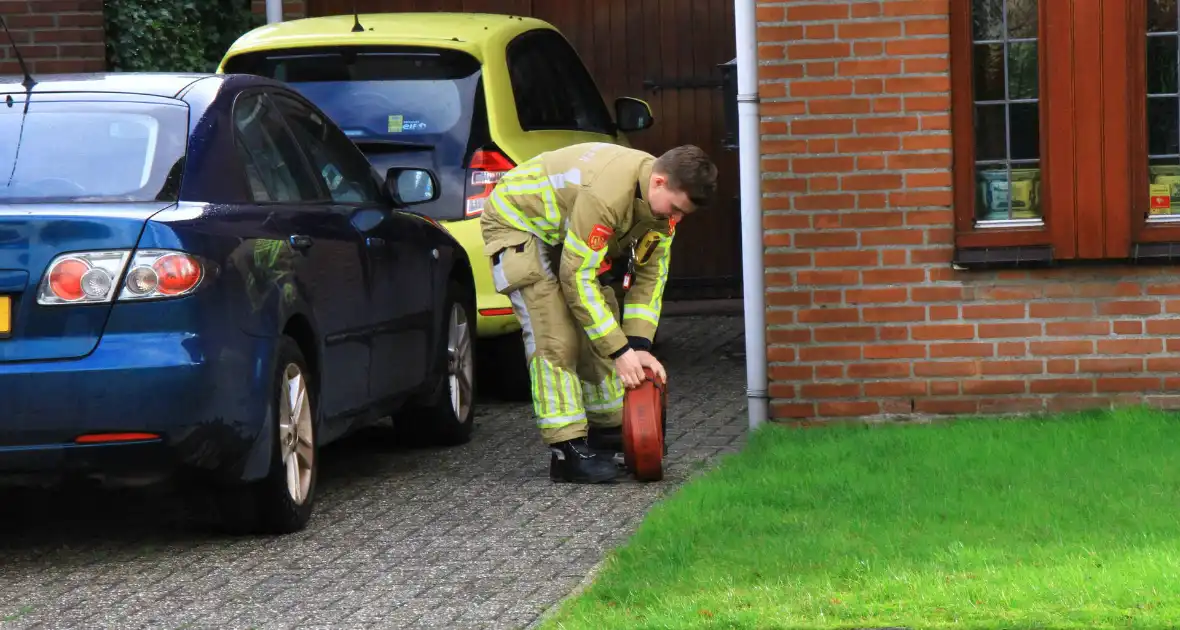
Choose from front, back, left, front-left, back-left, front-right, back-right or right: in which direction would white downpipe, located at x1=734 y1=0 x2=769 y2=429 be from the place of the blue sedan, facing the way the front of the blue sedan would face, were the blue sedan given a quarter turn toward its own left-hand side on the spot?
right

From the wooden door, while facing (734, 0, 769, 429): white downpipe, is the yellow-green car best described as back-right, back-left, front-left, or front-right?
front-right

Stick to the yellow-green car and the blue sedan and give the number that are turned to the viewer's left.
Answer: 0

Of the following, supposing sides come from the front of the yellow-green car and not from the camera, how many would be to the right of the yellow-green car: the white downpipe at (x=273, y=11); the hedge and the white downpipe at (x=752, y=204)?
1

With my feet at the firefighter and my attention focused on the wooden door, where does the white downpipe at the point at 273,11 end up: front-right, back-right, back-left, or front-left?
front-left

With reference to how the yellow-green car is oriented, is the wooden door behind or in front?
in front

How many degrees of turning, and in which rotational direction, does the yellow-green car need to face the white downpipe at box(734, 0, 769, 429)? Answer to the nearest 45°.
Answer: approximately 90° to its right

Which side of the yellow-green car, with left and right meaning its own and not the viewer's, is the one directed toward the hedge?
left

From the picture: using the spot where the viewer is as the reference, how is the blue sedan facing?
facing away from the viewer and to the right of the viewer

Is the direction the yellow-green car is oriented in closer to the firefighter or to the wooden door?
the wooden door

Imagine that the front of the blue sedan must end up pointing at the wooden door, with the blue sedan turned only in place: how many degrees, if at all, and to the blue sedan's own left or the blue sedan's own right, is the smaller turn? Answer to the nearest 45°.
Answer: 0° — it already faces it

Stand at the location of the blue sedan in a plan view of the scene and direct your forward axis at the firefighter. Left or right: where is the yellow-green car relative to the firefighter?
left

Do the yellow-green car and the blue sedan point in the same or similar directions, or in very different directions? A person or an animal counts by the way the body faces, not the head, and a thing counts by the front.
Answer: same or similar directions

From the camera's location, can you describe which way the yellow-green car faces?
facing away from the viewer and to the right of the viewer

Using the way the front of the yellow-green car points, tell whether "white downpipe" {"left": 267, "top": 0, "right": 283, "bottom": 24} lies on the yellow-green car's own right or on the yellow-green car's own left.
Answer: on the yellow-green car's own left

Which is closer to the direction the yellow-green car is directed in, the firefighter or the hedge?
the hedge
